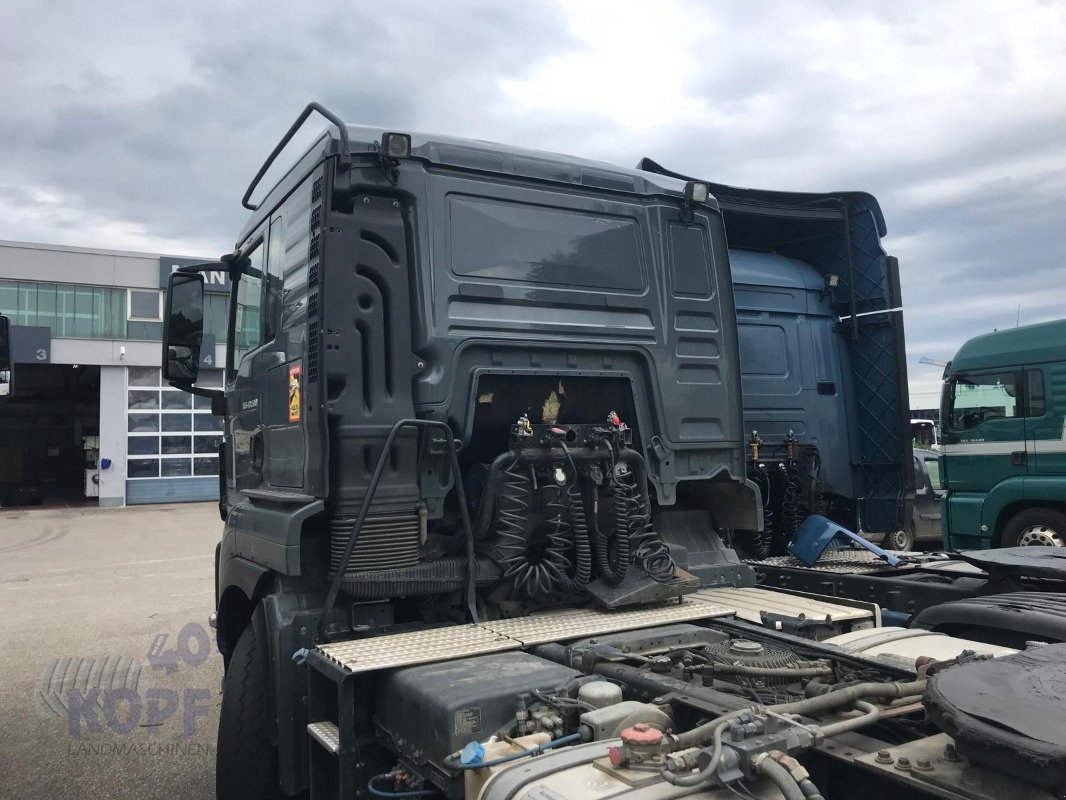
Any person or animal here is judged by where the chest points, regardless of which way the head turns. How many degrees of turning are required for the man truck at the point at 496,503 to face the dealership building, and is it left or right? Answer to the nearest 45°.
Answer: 0° — it already faces it

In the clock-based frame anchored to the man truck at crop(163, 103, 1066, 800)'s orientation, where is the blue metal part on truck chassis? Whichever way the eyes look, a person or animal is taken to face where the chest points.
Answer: The blue metal part on truck chassis is roughly at 3 o'clock from the man truck.

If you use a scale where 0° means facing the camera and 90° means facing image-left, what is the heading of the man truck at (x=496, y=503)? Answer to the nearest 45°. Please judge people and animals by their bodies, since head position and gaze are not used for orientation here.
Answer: approximately 135°

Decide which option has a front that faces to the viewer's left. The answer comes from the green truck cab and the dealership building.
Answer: the green truck cab

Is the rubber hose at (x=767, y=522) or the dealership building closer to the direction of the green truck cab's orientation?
the dealership building

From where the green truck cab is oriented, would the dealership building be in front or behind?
in front

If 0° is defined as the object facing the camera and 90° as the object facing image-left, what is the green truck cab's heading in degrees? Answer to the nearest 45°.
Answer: approximately 90°

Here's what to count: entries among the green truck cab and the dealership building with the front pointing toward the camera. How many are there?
1

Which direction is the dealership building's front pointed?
toward the camera
